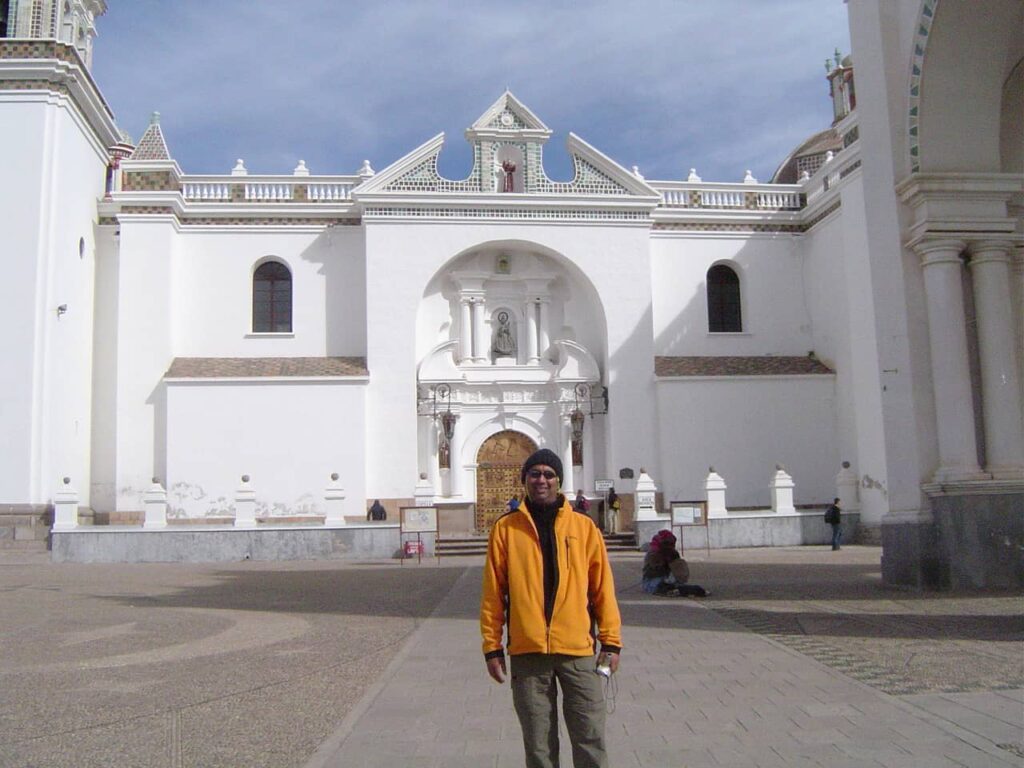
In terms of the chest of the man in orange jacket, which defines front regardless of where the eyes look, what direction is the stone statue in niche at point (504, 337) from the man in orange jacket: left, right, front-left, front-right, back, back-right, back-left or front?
back

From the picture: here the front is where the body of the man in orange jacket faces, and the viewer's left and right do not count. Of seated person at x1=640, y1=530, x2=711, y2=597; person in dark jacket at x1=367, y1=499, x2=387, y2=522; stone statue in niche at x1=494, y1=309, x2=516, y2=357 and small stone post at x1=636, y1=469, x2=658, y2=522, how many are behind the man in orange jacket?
4

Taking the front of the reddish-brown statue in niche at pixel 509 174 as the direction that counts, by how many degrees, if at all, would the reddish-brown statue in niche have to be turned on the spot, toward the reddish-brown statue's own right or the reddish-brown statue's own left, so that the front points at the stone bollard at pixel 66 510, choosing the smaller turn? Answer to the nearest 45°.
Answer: approximately 45° to the reddish-brown statue's own right

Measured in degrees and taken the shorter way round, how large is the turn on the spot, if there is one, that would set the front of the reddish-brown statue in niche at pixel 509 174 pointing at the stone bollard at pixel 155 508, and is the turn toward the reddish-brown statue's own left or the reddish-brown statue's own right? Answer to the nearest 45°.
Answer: approximately 45° to the reddish-brown statue's own right

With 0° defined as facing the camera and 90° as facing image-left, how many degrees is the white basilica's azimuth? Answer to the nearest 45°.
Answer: approximately 0°

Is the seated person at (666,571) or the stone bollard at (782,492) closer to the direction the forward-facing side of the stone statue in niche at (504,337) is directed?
the seated person

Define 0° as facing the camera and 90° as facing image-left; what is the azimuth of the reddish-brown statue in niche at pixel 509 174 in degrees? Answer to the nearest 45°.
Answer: approximately 0°

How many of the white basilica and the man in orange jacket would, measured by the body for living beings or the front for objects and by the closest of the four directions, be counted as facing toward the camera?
2

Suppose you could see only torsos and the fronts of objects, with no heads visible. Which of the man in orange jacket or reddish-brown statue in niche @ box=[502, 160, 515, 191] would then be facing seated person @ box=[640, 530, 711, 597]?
the reddish-brown statue in niche

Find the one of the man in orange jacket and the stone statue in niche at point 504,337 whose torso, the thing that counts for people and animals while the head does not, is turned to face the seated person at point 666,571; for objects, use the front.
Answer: the stone statue in niche

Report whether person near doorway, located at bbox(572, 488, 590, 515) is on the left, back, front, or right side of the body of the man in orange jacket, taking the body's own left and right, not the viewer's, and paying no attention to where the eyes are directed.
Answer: back

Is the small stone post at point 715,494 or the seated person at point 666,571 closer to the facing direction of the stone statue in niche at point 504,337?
the seated person
